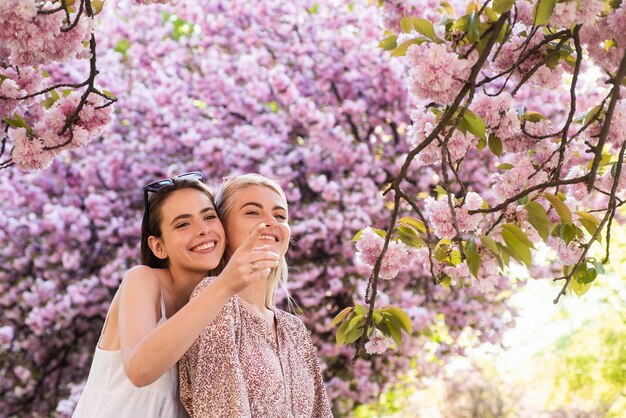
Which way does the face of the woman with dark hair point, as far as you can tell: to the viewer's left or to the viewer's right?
to the viewer's right

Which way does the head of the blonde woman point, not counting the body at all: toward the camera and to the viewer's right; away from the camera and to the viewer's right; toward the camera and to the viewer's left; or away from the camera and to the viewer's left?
toward the camera and to the viewer's right

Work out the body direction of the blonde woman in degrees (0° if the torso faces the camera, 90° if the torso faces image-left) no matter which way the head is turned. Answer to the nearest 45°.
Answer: approximately 315°
